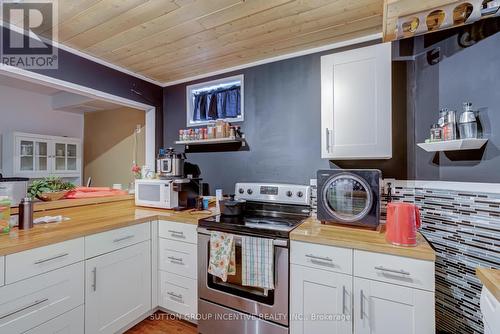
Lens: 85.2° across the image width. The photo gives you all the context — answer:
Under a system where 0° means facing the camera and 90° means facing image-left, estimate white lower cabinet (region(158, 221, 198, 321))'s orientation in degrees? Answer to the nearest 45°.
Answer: approximately 45°

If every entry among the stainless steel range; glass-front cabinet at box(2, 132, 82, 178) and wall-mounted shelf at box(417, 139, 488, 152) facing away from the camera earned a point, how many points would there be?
0

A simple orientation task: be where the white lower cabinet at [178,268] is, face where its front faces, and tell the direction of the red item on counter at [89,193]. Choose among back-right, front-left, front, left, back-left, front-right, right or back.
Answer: right

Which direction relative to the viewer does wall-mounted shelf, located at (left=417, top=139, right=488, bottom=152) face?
toward the camera

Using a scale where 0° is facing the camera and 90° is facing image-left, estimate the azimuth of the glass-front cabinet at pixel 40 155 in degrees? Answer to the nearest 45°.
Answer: approximately 315°

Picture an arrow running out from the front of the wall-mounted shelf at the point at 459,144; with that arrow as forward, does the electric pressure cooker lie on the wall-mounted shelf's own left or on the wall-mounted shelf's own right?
on the wall-mounted shelf's own right

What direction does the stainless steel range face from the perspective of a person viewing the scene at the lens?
facing the viewer and to the left of the viewer

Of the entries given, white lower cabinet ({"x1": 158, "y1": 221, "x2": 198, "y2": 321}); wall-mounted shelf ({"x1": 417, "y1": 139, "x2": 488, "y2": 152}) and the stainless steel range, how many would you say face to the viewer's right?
0

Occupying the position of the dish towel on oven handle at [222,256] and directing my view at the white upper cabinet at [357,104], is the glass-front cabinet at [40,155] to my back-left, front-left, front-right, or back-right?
back-left

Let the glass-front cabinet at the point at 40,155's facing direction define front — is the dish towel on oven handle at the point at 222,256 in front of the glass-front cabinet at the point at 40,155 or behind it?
in front

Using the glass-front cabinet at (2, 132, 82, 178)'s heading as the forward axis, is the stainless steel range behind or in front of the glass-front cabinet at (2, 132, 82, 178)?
in front

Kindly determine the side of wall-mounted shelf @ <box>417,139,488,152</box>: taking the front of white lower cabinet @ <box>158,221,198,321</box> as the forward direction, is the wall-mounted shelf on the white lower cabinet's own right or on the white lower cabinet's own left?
on the white lower cabinet's own left

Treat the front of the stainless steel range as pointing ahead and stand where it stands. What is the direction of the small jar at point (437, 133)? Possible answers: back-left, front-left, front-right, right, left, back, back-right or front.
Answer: back-left
